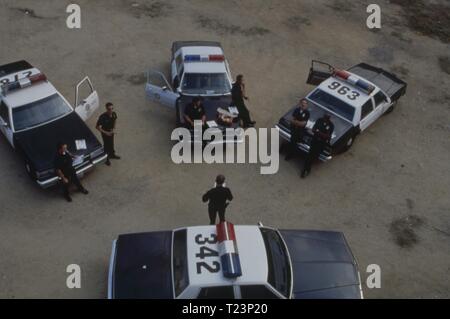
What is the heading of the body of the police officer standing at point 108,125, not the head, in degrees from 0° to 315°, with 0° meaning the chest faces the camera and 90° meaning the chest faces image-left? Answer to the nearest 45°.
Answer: approximately 315°

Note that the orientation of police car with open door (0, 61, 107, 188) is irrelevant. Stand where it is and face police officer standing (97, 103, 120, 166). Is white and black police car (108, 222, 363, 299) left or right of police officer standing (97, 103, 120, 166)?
right

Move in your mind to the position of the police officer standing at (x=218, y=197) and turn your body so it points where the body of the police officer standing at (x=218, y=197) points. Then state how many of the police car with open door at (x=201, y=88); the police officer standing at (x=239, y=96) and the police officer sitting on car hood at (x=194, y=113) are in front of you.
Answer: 3

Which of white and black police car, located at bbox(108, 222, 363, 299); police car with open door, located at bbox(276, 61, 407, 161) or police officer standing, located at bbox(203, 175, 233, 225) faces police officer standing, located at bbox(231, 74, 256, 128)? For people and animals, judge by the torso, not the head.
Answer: police officer standing, located at bbox(203, 175, 233, 225)

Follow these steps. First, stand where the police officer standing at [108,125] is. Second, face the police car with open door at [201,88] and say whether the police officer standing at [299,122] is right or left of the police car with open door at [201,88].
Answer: right

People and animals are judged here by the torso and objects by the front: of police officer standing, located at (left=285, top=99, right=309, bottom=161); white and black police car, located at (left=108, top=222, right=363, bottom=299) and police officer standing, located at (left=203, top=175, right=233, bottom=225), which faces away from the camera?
police officer standing, located at (left=203, top=175, right=233, bottom=225)
